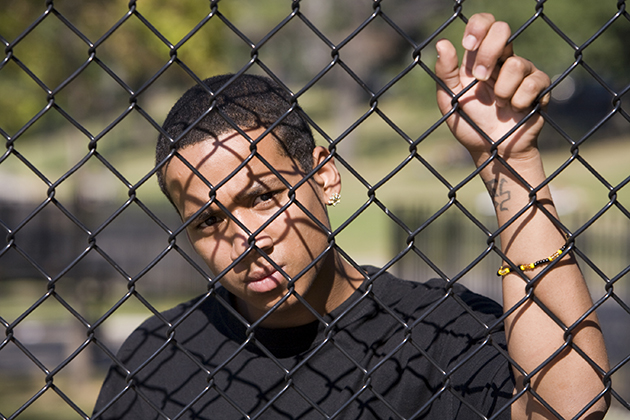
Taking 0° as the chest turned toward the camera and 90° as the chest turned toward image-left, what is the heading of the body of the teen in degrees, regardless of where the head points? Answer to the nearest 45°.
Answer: approximately 0°
